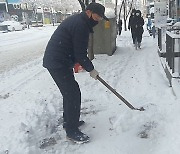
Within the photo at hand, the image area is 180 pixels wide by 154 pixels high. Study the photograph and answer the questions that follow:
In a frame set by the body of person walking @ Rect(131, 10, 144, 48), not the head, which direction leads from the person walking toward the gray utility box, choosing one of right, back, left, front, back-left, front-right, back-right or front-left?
front-right

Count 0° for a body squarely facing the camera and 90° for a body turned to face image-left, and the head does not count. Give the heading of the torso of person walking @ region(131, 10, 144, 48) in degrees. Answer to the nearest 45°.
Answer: approximately 0°
